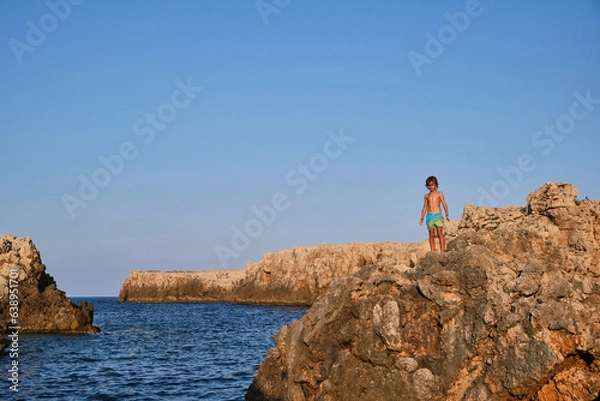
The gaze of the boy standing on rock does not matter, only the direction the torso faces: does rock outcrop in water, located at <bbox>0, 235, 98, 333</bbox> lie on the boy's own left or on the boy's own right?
on the boy's own right

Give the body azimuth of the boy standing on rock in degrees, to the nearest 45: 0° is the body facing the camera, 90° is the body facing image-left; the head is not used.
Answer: approximately 0°
